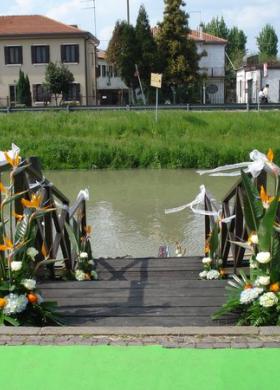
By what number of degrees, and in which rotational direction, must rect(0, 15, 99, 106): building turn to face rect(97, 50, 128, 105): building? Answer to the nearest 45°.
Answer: approximately 135° to its left

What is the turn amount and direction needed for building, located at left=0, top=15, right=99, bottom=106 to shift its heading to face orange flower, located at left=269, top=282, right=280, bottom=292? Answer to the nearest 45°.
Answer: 0° — it already faces it

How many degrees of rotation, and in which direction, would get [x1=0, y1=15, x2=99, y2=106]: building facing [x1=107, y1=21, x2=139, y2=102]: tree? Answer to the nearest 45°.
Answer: approximately 45° to its left

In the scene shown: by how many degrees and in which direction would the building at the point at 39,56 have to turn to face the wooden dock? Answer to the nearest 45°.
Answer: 0° — it already faces it

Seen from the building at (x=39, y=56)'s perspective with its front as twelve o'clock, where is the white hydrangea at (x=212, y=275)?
The white hydrangea is roughly at 12 o'clock from the building.

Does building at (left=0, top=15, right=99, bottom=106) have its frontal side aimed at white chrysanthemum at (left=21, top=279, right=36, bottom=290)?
yes

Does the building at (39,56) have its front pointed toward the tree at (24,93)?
yes

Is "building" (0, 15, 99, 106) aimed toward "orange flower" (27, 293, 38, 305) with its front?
yes

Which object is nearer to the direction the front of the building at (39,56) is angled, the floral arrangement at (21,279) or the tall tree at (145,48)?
the floral arrangement
